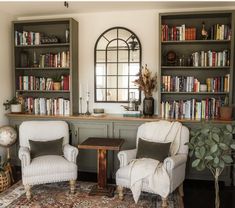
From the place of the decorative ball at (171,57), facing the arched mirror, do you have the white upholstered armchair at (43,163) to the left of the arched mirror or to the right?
left

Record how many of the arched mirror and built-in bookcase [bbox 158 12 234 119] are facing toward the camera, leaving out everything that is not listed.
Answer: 2

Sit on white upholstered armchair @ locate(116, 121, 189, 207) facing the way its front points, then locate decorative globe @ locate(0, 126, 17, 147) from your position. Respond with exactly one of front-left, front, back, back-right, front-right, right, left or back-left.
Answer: front-right

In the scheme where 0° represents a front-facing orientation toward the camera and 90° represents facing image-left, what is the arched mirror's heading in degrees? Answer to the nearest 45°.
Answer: approximately 0°

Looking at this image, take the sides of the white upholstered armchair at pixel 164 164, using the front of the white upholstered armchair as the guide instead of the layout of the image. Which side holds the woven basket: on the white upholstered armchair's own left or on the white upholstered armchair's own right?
on the white upholstered armchair's own right

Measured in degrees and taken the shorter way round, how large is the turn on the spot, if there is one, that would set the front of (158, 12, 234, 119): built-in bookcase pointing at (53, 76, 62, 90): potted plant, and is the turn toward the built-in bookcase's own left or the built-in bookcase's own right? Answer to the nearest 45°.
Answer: approximately 90° to the built-in bookcase's own right

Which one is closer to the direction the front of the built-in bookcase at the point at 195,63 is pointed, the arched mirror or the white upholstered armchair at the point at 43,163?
the white upholstered armchair

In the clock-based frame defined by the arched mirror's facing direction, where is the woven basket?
The woven basket is roughly at 2 o'clock from the arched mirror.

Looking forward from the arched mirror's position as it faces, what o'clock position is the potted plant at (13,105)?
The potted plant is roughly at 3 o'clock from the arched mirror.

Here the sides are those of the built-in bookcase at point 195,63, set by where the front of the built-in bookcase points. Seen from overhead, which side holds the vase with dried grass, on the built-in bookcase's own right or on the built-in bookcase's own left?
on the built-in bookcase's own right

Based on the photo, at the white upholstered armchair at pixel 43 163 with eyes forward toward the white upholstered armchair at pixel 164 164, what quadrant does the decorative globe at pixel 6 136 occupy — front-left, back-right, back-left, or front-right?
back-left

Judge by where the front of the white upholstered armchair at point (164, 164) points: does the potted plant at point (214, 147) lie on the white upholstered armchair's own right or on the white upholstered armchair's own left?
on the white upholstered armchair's own left
